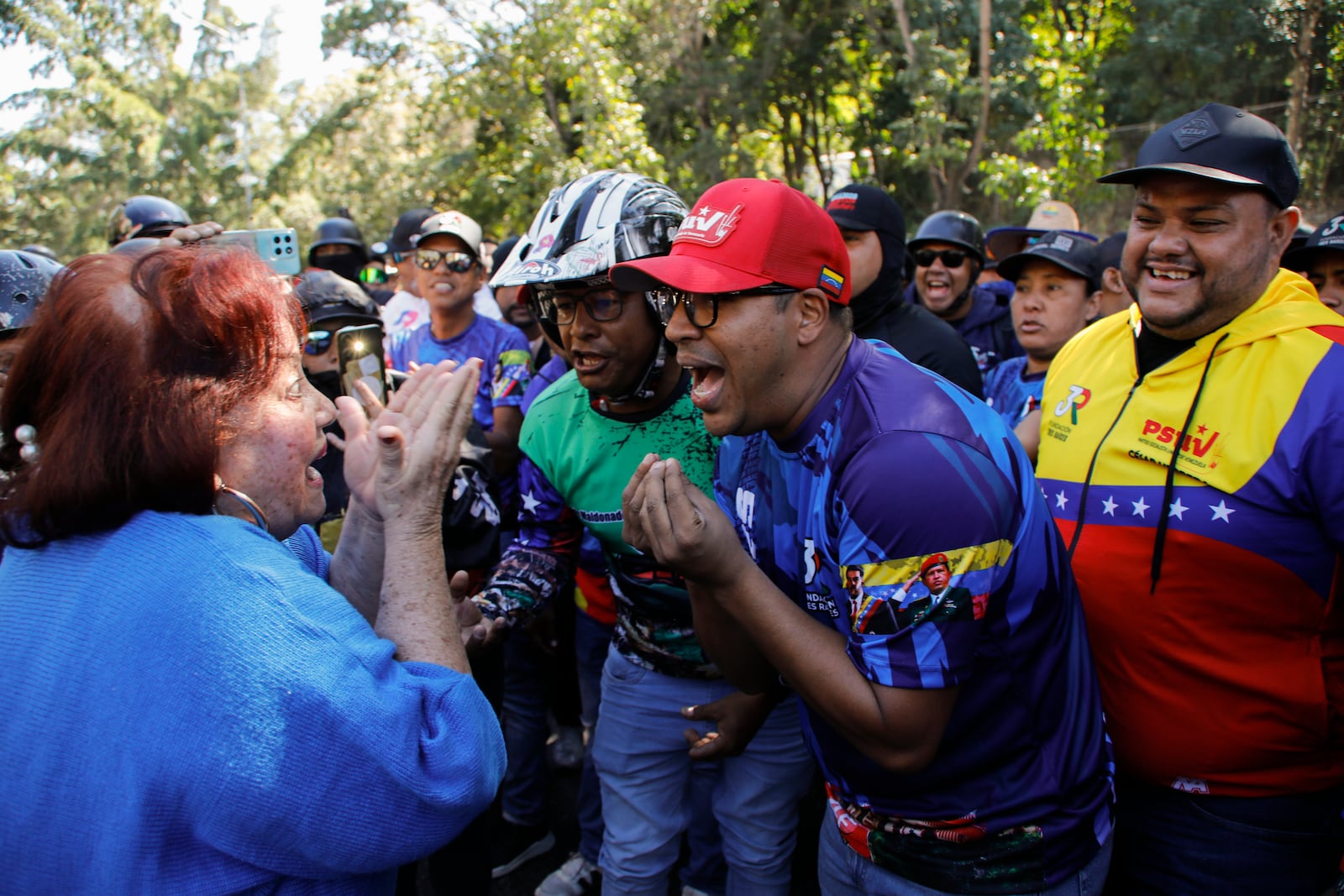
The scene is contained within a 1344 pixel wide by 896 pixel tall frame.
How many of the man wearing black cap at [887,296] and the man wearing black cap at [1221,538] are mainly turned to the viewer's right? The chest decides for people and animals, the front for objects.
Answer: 0

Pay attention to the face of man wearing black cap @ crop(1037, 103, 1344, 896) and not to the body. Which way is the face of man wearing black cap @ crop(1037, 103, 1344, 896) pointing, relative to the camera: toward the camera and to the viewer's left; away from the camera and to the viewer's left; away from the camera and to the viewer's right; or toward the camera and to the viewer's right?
toward the camera and to the viewer's left

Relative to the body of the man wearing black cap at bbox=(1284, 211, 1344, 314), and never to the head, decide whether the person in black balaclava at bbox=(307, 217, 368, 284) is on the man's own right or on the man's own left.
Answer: on the man's own right

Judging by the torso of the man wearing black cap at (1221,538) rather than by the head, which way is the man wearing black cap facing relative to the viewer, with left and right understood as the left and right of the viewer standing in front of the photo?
facing the viewer and to the left of the viewer

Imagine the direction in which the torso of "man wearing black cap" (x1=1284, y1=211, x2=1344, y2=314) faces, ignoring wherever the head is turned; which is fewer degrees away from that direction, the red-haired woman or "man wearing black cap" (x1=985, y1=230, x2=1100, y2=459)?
the red-haired woman

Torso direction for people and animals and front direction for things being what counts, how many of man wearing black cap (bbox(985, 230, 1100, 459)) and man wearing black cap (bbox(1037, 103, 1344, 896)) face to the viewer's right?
0

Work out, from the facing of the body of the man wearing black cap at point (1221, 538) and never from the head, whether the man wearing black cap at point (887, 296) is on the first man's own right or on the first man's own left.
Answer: on the first man's own right
